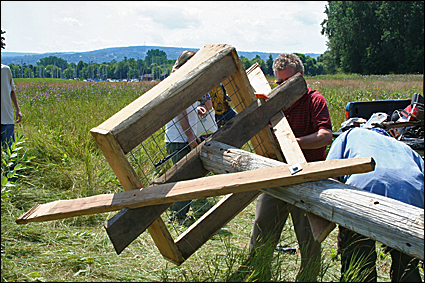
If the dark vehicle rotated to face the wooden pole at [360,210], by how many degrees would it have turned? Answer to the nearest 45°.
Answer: approximately 135° to its right

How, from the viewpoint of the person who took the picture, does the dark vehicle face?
facing away from the viewer and to the right of the viewer

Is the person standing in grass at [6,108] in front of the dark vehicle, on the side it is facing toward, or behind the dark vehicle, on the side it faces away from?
behind

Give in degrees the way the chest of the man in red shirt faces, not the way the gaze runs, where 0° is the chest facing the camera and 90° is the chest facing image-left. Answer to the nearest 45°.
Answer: approximately 45°

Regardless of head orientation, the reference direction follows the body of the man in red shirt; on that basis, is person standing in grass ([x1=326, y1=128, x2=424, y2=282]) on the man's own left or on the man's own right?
on the man's own left

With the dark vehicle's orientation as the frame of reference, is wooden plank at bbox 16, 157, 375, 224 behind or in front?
behind

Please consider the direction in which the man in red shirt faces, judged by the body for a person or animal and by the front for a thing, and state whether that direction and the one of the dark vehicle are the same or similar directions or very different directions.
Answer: very different directions
